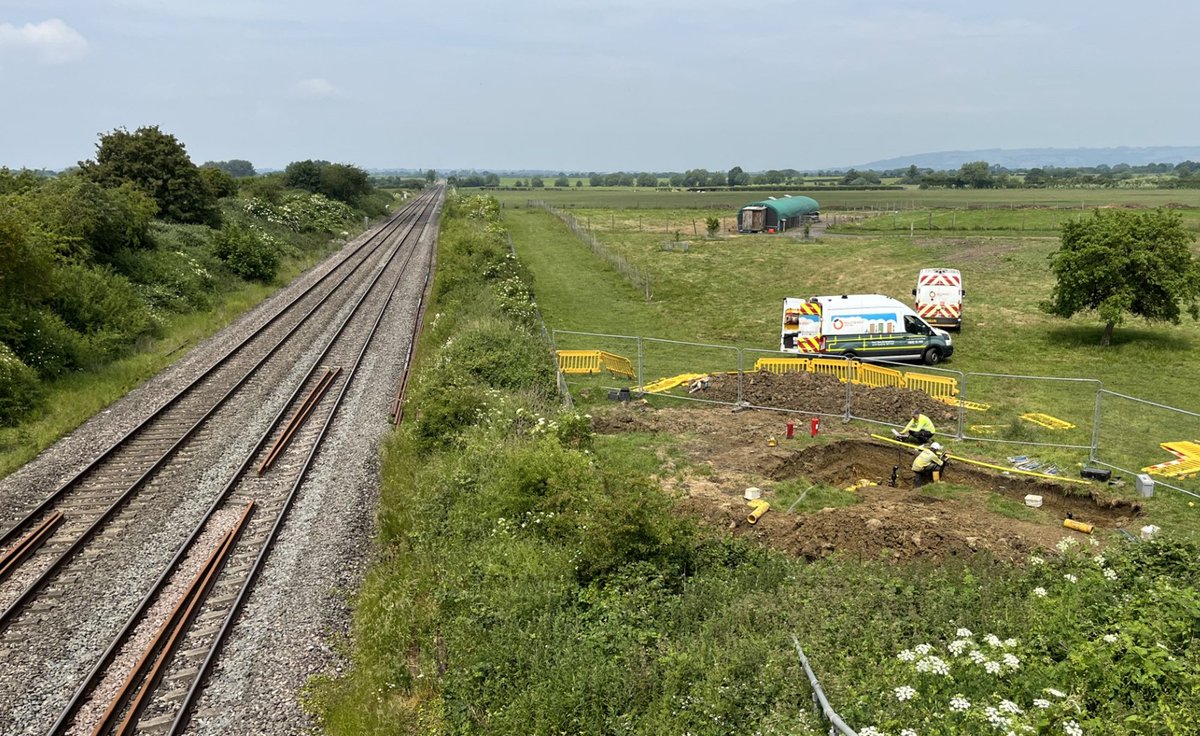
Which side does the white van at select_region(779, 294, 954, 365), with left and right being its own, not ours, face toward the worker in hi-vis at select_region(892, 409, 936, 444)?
right

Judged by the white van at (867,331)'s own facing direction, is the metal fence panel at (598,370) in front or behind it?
behind

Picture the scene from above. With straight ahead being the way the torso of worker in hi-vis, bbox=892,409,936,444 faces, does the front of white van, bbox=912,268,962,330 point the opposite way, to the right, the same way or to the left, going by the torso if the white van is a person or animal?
to the right

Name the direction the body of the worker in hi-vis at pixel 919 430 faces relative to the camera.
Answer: to the viewer's left

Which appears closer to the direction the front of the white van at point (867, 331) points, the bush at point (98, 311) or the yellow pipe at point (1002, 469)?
the yellow pipe

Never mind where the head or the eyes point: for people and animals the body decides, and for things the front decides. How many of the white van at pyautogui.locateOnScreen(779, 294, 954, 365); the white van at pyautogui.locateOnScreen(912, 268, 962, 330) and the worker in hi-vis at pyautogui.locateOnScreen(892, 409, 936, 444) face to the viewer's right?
1

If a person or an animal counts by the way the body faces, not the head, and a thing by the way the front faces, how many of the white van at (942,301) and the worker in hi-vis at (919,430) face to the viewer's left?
1

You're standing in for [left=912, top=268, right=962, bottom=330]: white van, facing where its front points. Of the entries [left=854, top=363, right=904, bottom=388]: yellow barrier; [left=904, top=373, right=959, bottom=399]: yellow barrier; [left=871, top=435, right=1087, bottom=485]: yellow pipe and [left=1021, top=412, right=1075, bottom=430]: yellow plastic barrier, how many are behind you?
4

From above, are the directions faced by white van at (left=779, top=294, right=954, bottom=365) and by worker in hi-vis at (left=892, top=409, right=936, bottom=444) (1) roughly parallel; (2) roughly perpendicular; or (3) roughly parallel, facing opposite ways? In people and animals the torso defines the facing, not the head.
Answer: roughly parallel, facing opposite ways

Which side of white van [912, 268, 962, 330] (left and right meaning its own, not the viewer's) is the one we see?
back

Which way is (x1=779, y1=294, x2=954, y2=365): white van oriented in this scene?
to the viewer's right

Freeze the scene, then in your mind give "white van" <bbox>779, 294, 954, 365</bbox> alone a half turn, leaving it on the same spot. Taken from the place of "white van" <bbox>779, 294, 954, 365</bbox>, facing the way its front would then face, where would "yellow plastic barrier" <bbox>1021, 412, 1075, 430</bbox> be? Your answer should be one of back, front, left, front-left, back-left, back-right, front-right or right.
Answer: back-left

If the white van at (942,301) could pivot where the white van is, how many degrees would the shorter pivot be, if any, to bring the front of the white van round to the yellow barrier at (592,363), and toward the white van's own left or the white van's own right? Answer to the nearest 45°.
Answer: approximately 135° to the white van's own left

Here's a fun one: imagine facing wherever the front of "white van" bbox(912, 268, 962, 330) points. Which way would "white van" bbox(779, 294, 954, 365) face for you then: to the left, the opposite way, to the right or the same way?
to the right

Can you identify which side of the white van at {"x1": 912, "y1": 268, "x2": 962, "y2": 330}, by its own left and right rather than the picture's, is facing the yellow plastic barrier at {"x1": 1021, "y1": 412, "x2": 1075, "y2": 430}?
back
